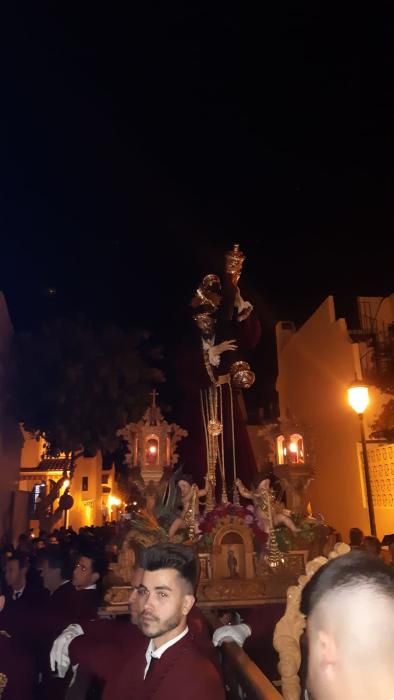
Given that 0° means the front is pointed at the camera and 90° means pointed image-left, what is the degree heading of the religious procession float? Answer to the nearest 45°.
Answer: approximately 0°

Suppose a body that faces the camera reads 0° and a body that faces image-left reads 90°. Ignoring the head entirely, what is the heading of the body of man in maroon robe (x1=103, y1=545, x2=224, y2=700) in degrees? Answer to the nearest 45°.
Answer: approximately 45°

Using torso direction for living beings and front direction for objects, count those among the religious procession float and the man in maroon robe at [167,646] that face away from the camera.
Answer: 0

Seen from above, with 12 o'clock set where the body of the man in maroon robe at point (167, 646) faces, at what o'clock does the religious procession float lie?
The religious procession float is roughly at 5 o'clock from the man in maroon robe.

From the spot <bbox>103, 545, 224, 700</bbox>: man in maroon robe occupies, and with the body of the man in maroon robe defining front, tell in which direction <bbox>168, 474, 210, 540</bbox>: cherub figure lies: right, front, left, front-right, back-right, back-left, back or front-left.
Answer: back-right

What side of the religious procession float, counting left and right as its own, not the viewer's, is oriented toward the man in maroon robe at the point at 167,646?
front

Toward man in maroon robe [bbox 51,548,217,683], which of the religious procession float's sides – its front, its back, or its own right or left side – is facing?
front
